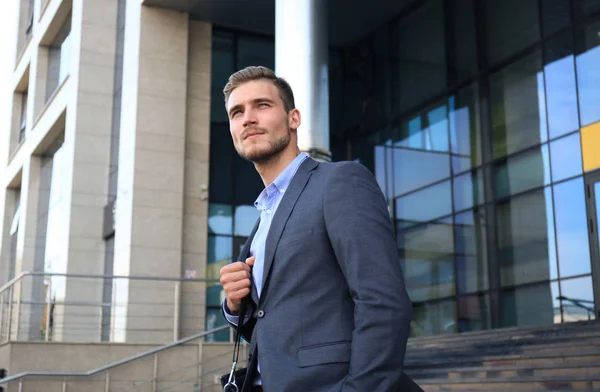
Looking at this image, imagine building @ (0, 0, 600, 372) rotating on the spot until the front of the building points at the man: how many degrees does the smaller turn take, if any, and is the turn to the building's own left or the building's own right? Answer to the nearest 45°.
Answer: approximately 45° to the building's own left

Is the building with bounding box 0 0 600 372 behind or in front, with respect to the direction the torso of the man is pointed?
behind

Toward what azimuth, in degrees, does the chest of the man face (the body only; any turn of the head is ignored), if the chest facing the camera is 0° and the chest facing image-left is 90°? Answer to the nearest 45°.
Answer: approximately 45°

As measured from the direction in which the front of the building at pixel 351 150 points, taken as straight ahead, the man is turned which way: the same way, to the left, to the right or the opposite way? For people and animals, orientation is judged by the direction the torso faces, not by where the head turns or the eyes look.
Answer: the same way

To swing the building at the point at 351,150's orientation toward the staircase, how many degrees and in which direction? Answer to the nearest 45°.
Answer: approximately 45° to its left

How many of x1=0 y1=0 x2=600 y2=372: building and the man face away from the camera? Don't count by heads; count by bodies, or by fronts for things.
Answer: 0

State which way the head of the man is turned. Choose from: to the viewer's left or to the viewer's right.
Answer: to the viewer's left
